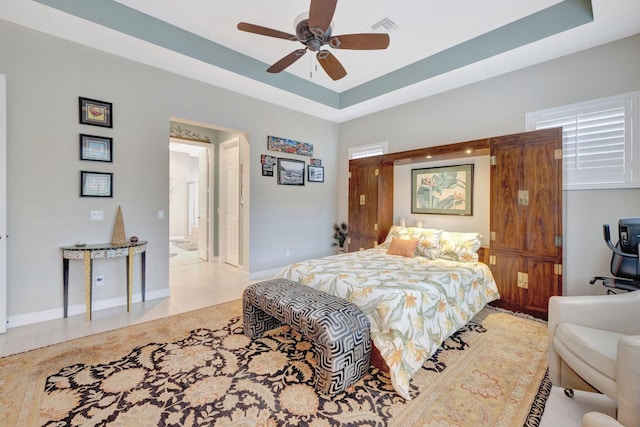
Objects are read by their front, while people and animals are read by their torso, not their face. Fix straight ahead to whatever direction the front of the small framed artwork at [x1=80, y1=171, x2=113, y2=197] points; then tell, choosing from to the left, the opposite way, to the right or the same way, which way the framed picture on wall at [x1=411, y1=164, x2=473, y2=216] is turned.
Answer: to the right

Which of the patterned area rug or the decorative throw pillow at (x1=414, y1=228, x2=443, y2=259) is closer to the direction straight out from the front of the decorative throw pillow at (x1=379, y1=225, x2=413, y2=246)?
the patterned area rug

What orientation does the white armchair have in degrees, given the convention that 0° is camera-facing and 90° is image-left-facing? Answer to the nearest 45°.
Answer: approximately 45°

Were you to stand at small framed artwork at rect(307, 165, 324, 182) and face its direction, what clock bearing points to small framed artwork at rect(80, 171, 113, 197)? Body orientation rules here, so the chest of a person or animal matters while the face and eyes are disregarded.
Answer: small framed artwork at rect(80, 171, 113, 197) is roughly at 3 o'clock from small framed artwork at rect(307, 165, 324, 182).

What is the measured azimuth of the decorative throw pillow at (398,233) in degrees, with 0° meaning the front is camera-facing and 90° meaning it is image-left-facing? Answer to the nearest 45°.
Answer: approximately 45°

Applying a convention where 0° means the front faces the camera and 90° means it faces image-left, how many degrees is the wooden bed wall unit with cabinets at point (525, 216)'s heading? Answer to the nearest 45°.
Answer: approximately 45°
